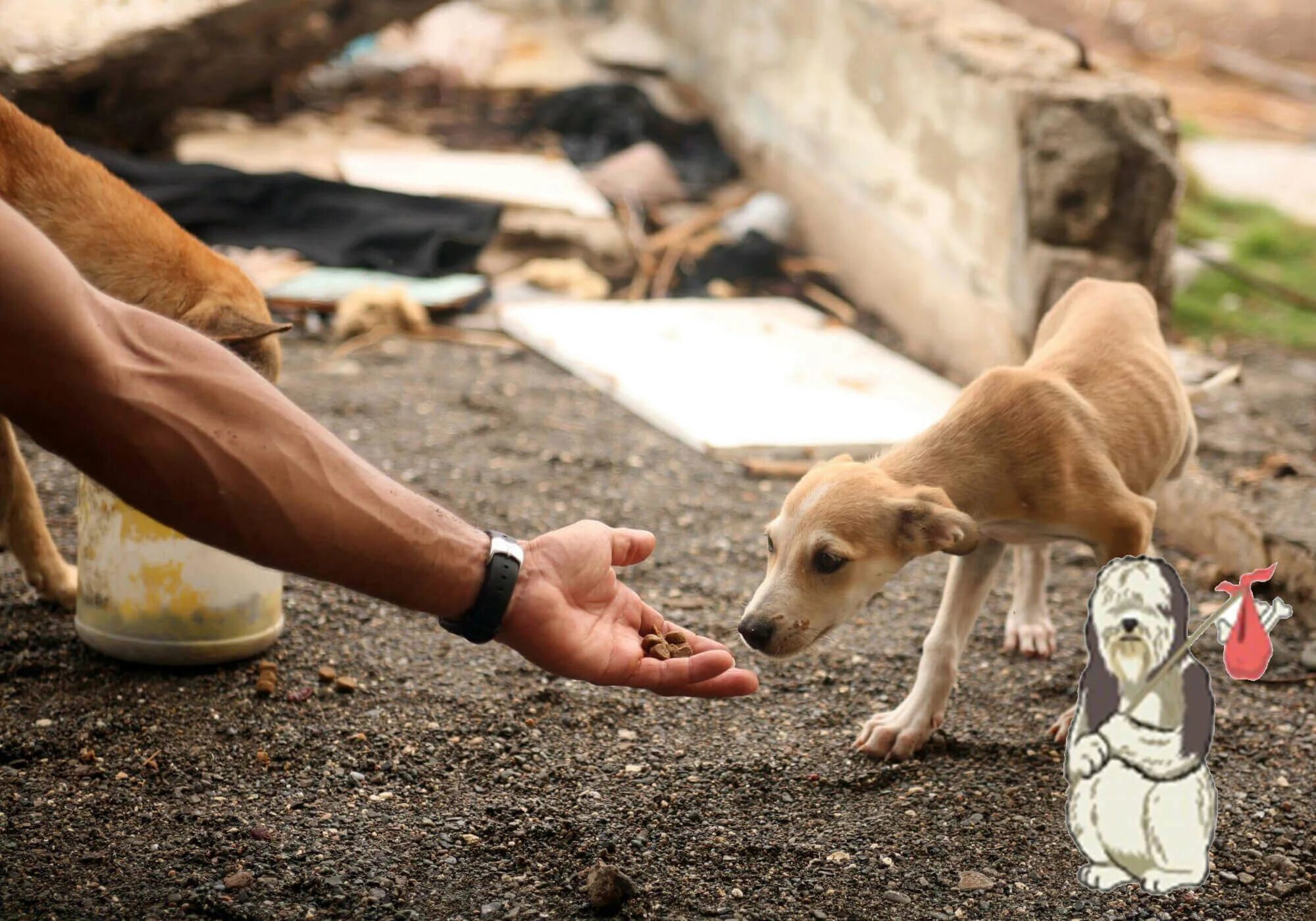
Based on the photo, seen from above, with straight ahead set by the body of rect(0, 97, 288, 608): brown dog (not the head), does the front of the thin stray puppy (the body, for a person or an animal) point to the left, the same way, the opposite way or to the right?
the opposite way

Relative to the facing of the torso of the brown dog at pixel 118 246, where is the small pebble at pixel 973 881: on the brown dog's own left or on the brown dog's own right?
on the brown dog's own right

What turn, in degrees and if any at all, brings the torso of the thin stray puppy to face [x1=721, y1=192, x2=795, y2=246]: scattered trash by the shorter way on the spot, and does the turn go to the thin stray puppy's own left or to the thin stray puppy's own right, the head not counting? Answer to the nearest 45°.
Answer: approximately 135° to the thin stray puppy's own right

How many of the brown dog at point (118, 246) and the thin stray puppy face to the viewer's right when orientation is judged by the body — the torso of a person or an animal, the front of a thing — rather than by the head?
1

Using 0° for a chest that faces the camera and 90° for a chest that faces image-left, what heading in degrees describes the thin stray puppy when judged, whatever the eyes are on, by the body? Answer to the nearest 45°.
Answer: approximately 45°

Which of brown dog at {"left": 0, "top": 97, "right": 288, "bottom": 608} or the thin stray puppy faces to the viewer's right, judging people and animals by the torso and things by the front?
the brown dog

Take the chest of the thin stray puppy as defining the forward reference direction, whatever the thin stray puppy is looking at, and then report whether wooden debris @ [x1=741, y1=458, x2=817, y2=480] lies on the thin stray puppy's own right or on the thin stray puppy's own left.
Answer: on the thin stray puppy's own right

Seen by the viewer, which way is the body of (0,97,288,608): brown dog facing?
to the viewer's right
